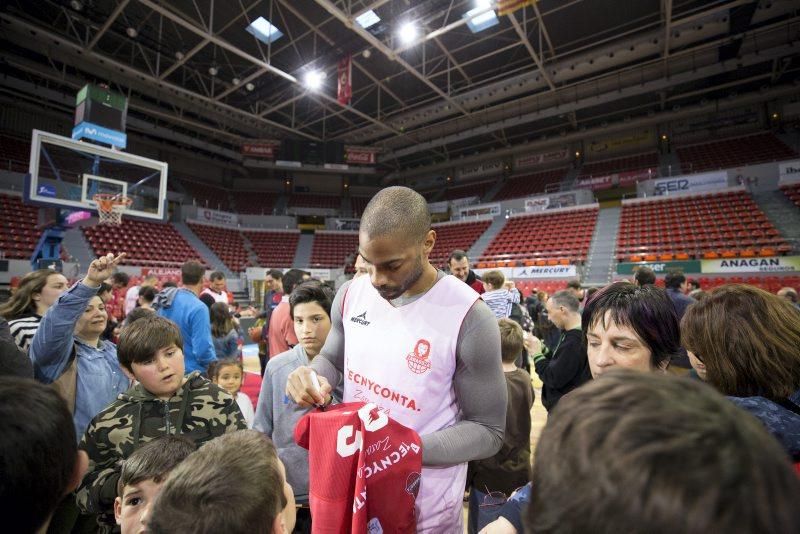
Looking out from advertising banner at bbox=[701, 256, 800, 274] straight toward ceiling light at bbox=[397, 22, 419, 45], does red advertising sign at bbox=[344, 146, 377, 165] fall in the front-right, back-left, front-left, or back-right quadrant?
front-right

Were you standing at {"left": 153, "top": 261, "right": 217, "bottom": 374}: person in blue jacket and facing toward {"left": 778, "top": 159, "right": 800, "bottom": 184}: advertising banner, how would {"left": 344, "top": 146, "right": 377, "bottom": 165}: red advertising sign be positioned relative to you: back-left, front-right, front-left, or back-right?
front-left

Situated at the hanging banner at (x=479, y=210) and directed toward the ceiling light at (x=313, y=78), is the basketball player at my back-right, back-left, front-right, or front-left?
front-left

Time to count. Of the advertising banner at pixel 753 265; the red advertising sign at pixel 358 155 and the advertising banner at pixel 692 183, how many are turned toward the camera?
3

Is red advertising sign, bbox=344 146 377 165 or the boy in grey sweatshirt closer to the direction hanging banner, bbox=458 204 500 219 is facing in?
the boy in grey sweatshirt

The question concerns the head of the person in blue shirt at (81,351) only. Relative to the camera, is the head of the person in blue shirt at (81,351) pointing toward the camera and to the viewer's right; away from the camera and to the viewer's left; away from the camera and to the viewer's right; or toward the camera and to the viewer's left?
toward the camera and to the viewer's right

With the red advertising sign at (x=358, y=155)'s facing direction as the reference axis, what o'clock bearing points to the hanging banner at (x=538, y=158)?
the hanging banner at (x=538, y=158) is roughly at 9 o'clock from the red advertising sign at (x=358, y=155).

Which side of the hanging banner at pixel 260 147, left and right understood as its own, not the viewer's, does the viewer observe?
front

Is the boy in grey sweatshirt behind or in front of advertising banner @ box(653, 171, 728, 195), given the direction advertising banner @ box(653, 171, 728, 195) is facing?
in front

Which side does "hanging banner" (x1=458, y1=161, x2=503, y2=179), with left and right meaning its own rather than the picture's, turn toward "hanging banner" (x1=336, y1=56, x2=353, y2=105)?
front

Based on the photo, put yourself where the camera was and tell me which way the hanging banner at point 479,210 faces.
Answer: facing the viewer

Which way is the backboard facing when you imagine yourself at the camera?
facing the viewer and to the right of the viewer

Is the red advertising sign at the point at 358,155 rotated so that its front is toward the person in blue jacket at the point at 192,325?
yes
